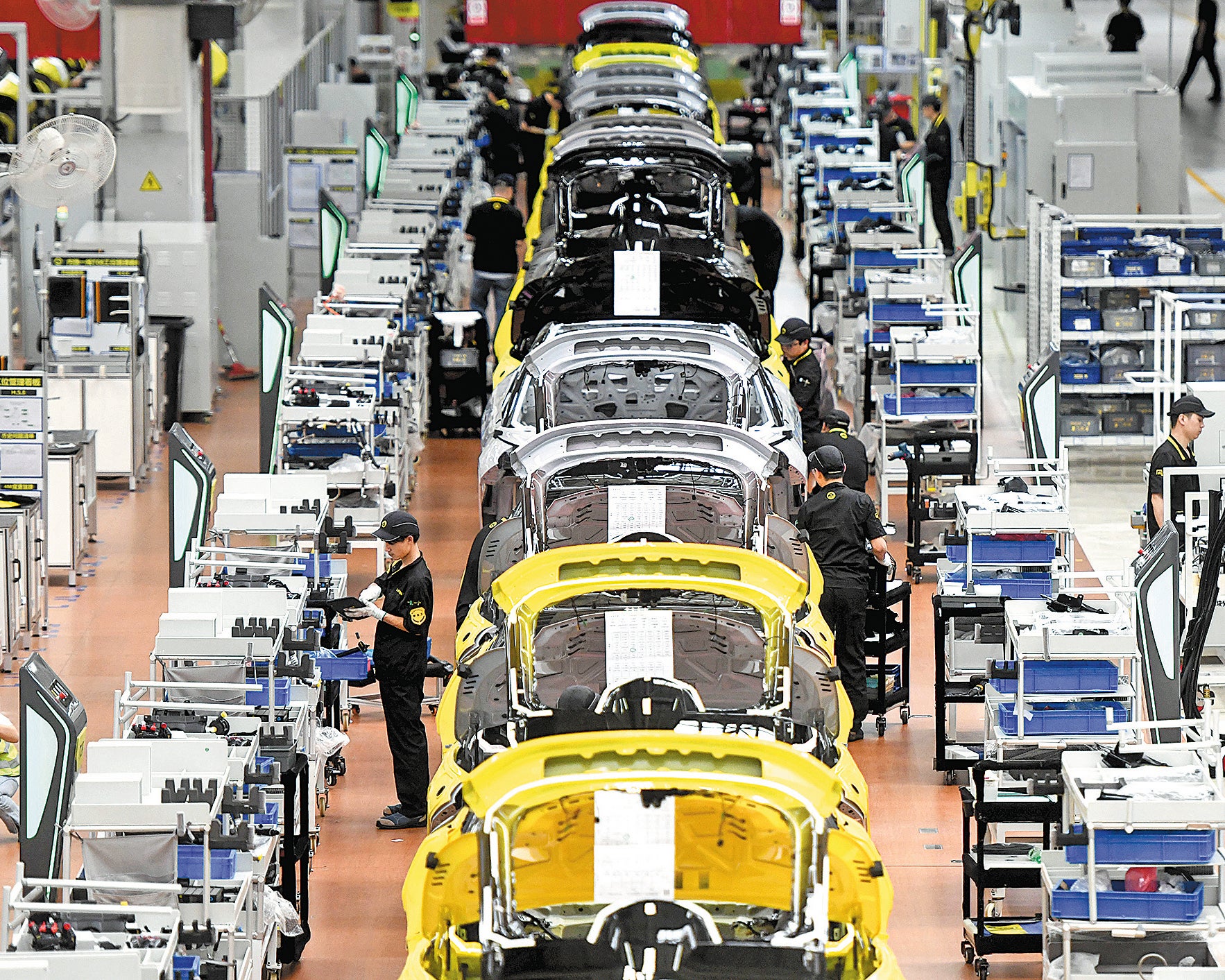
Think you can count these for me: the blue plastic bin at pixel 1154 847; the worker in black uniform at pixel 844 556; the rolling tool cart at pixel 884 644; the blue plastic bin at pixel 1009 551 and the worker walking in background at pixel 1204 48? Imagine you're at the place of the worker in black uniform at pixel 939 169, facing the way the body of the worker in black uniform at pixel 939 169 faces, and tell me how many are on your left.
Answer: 4

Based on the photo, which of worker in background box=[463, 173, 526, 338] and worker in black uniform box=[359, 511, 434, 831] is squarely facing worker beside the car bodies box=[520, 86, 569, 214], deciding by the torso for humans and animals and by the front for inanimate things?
worker in background box=[463, 173, 526, 338]

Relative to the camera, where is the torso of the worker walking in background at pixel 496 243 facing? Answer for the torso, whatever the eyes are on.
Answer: away from the camera

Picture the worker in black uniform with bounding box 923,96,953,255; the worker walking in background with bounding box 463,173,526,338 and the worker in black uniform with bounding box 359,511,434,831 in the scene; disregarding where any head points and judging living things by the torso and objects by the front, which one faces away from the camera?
the worker walking in background

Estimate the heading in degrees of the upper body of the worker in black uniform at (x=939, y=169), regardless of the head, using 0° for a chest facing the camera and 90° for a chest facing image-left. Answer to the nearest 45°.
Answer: approximately 90°

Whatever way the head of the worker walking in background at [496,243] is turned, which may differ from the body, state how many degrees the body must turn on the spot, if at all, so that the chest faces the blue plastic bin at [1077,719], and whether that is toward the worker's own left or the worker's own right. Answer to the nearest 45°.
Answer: approximately 180°
